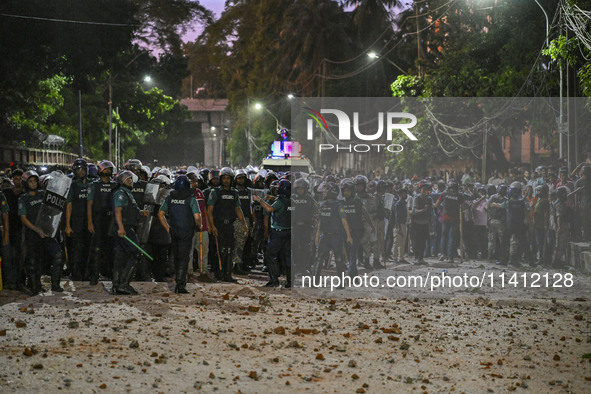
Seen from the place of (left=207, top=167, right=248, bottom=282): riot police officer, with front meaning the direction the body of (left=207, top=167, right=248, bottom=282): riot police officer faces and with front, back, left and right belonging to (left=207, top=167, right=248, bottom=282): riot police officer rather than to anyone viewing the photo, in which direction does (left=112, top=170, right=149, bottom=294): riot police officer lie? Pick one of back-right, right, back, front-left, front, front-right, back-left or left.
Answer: front-right

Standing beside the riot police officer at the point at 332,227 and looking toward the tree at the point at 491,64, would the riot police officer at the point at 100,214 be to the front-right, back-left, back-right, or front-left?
back-left

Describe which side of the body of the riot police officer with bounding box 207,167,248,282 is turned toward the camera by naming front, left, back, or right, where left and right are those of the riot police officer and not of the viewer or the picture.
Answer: front

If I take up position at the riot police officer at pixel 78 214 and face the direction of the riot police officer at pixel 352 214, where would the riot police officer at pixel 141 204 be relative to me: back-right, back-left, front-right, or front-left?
front-left

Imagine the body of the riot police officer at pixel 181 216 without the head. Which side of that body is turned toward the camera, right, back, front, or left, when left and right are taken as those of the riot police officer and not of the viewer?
back

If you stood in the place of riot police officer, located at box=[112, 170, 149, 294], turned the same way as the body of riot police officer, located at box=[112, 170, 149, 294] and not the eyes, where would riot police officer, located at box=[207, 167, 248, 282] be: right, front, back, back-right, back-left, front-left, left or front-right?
front-left

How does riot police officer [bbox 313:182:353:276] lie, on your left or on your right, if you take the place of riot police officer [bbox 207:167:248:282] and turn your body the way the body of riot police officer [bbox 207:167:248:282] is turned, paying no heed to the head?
on your left

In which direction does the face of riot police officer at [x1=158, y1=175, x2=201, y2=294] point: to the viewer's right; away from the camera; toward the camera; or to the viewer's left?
away from the camera

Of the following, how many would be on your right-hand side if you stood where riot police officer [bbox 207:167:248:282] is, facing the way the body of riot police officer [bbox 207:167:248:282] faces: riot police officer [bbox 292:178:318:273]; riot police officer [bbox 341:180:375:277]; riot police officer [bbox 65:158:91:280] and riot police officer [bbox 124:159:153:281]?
2

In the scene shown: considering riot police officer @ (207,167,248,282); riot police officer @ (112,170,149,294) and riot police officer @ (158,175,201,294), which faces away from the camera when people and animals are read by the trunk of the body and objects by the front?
riot police officer @ (158,175,201,294)

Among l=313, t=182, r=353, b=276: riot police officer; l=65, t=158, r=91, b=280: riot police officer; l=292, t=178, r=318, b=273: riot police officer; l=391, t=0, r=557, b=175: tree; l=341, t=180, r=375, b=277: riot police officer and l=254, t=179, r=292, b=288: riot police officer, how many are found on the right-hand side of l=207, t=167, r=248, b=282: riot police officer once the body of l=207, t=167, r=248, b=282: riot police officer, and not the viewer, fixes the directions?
1

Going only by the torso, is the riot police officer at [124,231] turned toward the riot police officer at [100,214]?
no
